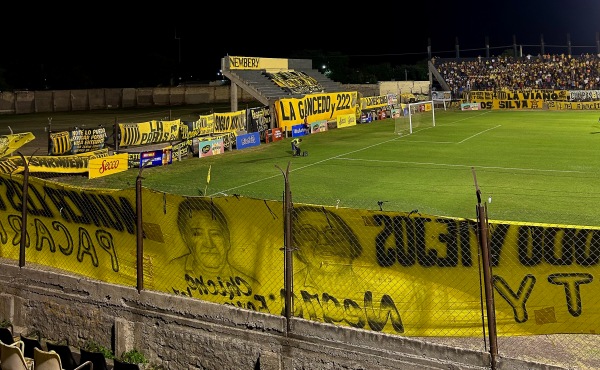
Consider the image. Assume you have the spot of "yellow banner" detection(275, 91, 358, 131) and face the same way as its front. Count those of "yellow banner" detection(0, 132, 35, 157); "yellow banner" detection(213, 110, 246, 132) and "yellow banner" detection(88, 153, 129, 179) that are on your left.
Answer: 0

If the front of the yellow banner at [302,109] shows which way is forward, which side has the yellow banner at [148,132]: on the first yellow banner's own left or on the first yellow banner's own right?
on the first yellow banner's own right

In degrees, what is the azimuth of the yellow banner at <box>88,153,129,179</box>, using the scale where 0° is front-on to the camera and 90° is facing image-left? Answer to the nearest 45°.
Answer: approximately 315°

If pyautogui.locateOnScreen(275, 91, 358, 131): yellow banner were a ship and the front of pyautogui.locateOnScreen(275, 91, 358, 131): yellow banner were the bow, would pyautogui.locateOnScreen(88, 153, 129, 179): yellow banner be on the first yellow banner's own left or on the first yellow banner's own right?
on the first yellow banner's own right

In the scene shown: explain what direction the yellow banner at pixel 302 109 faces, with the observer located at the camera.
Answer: facing the viewer and to the right of the viewer

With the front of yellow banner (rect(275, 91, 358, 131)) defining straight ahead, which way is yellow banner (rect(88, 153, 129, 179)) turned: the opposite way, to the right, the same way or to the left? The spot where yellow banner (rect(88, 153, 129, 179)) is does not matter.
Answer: the same way

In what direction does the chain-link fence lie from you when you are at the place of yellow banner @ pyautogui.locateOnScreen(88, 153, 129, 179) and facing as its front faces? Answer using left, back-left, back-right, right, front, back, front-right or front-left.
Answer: front-right

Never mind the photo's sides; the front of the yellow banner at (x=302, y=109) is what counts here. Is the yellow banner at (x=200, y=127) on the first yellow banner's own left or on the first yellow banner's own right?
on the first yellow banner's own right

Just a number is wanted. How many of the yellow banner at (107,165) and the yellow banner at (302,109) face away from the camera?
0
